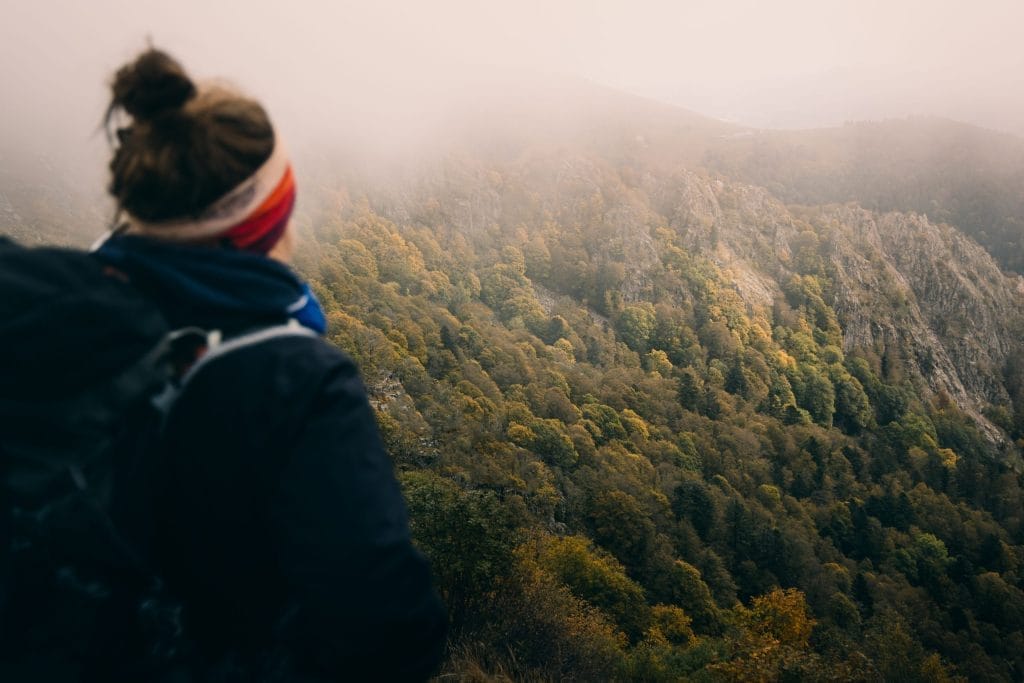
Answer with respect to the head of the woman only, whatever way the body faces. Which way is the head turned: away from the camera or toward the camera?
away from the camera

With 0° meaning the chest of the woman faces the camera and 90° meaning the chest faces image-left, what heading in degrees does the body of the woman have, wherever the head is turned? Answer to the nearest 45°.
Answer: approximately 225°
